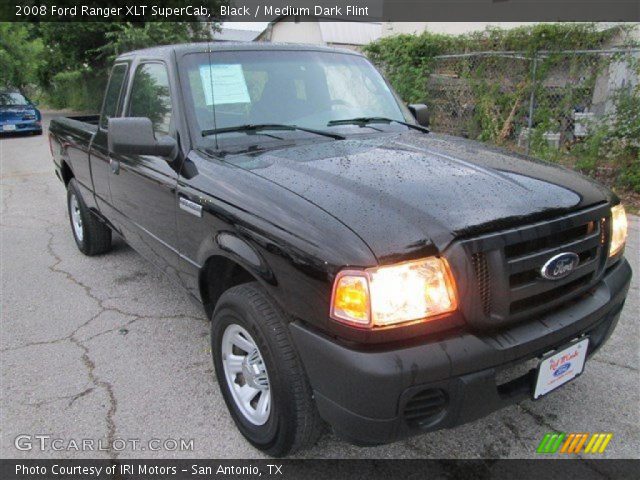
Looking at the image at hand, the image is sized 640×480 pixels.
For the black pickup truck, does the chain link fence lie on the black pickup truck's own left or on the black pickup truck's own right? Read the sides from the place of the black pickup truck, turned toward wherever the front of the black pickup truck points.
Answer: on the black pickup truck's own left

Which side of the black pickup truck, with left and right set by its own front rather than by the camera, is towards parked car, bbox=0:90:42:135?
back

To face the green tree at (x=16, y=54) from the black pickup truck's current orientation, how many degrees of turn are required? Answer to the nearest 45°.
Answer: approximately 180°

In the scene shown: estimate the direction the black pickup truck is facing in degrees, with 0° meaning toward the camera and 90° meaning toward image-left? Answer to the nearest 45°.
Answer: approximately 315°
